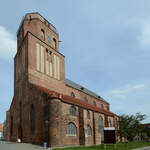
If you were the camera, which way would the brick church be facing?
facing the viewer and to the left of the viewer

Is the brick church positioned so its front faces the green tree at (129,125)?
no
